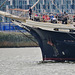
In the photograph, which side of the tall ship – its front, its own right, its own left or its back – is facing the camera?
left
